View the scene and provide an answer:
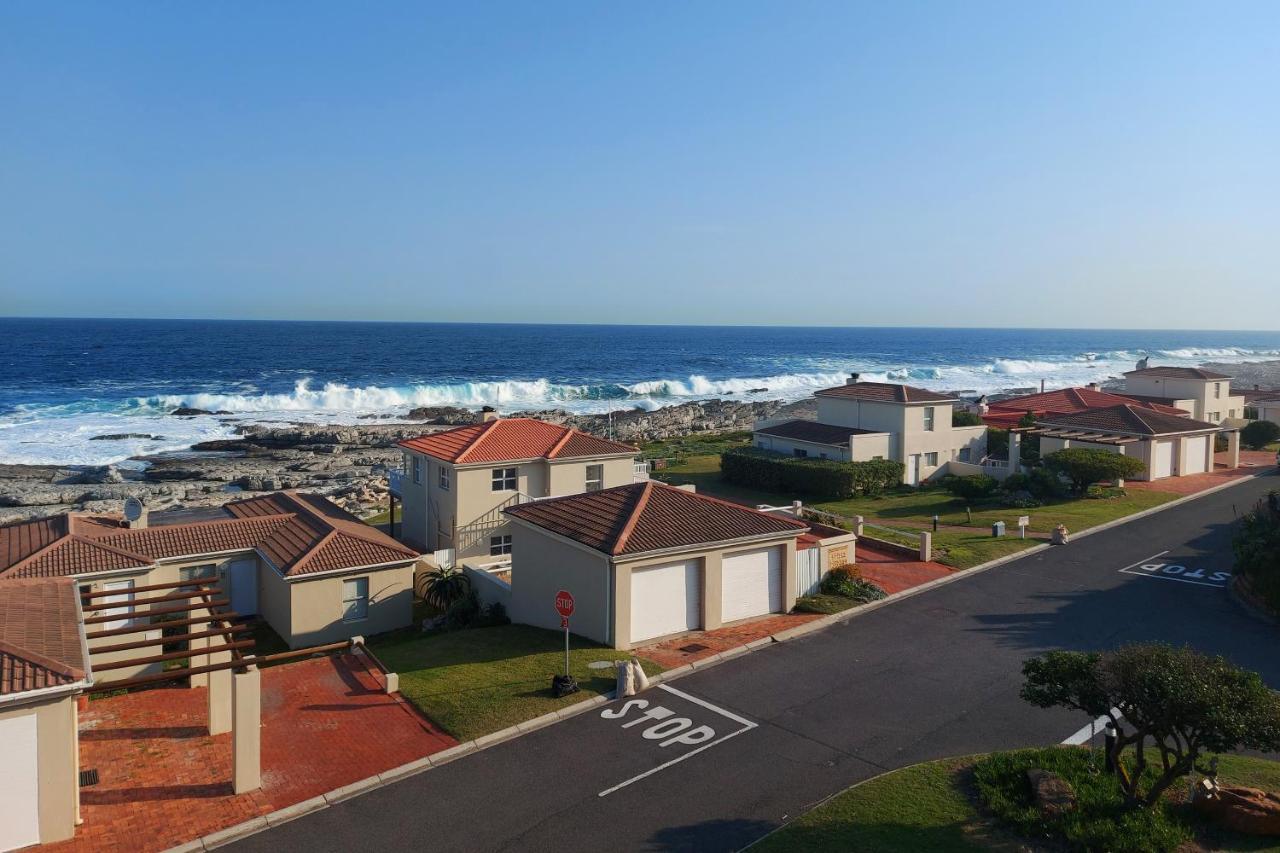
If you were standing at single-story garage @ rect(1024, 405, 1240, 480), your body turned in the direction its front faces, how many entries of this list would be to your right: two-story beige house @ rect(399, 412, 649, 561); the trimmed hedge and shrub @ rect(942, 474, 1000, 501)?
3

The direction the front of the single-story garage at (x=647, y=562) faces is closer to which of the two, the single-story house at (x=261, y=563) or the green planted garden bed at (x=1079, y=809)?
the green planted garden bed

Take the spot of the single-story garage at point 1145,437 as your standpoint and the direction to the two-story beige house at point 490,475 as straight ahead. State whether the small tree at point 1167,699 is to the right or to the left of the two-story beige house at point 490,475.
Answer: left

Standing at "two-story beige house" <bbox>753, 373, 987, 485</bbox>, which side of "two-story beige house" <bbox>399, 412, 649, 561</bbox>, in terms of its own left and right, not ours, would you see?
left

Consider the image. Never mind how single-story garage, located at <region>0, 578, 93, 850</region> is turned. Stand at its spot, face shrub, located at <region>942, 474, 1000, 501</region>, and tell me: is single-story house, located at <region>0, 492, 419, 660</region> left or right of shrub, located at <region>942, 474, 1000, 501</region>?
left

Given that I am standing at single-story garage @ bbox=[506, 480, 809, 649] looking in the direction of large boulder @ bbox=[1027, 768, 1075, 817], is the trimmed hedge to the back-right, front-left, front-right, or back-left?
back-left

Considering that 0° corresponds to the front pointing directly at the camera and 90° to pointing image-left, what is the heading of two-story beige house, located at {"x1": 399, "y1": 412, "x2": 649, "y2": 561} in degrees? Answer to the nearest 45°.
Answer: approximately 315°

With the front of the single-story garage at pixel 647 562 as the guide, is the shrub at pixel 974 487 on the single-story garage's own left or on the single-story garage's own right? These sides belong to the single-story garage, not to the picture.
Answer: on the single-story garage's own left

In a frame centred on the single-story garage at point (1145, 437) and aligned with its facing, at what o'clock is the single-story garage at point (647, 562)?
the single-story garage at point (647, 562) is roughly at 2 o'clock from the single-story garage at point (1145, 437).

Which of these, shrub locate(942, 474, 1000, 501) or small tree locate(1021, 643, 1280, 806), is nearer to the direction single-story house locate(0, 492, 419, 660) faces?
the small tree
